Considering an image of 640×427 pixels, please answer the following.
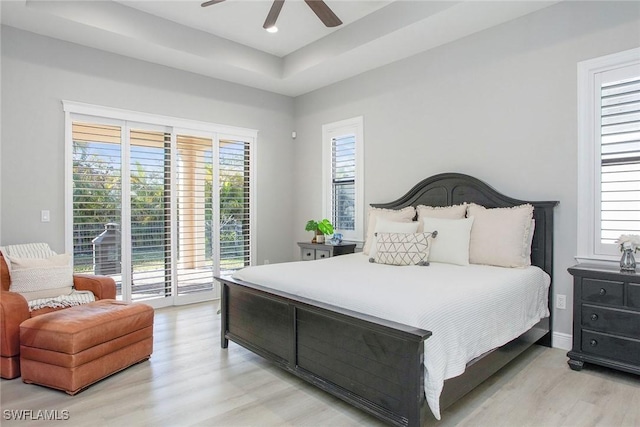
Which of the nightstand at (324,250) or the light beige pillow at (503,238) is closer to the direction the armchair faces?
the light beige pillow

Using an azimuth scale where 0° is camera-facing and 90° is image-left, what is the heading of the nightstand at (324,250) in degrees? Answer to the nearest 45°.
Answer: approximately 45°

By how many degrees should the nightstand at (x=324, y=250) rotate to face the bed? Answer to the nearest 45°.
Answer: approximately 45° to its left

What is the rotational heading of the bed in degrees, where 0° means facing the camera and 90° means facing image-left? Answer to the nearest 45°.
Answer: approximately 45°

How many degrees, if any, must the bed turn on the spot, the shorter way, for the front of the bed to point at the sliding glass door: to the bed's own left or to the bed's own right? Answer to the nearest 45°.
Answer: approximately 90° to the bed's own right

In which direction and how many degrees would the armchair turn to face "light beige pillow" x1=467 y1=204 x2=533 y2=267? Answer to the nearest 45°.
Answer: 0° — it already faces it

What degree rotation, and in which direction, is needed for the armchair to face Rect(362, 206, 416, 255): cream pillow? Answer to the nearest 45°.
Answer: approximately 45° to its left

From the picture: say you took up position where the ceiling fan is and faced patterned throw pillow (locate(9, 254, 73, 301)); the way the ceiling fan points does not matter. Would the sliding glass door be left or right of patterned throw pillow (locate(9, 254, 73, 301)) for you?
right

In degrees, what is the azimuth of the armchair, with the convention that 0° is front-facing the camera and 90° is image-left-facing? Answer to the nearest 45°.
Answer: approximately 315°
